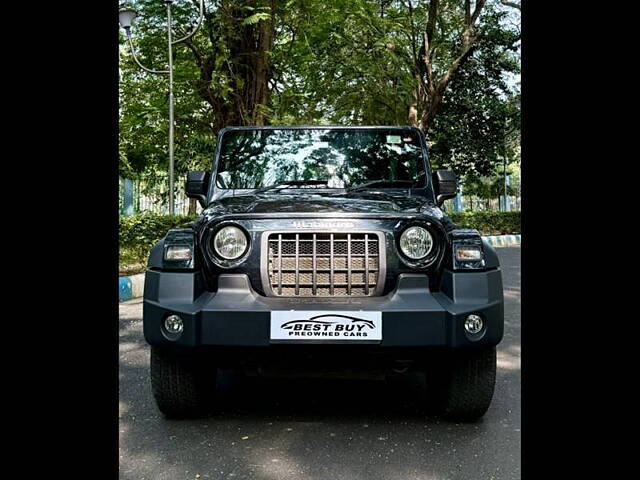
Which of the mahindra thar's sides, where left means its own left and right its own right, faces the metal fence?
back

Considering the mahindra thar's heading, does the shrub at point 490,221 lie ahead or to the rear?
to the rear

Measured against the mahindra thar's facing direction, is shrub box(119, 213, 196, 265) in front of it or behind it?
behind

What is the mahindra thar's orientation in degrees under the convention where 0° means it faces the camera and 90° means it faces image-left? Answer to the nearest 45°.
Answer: approximately 0°
